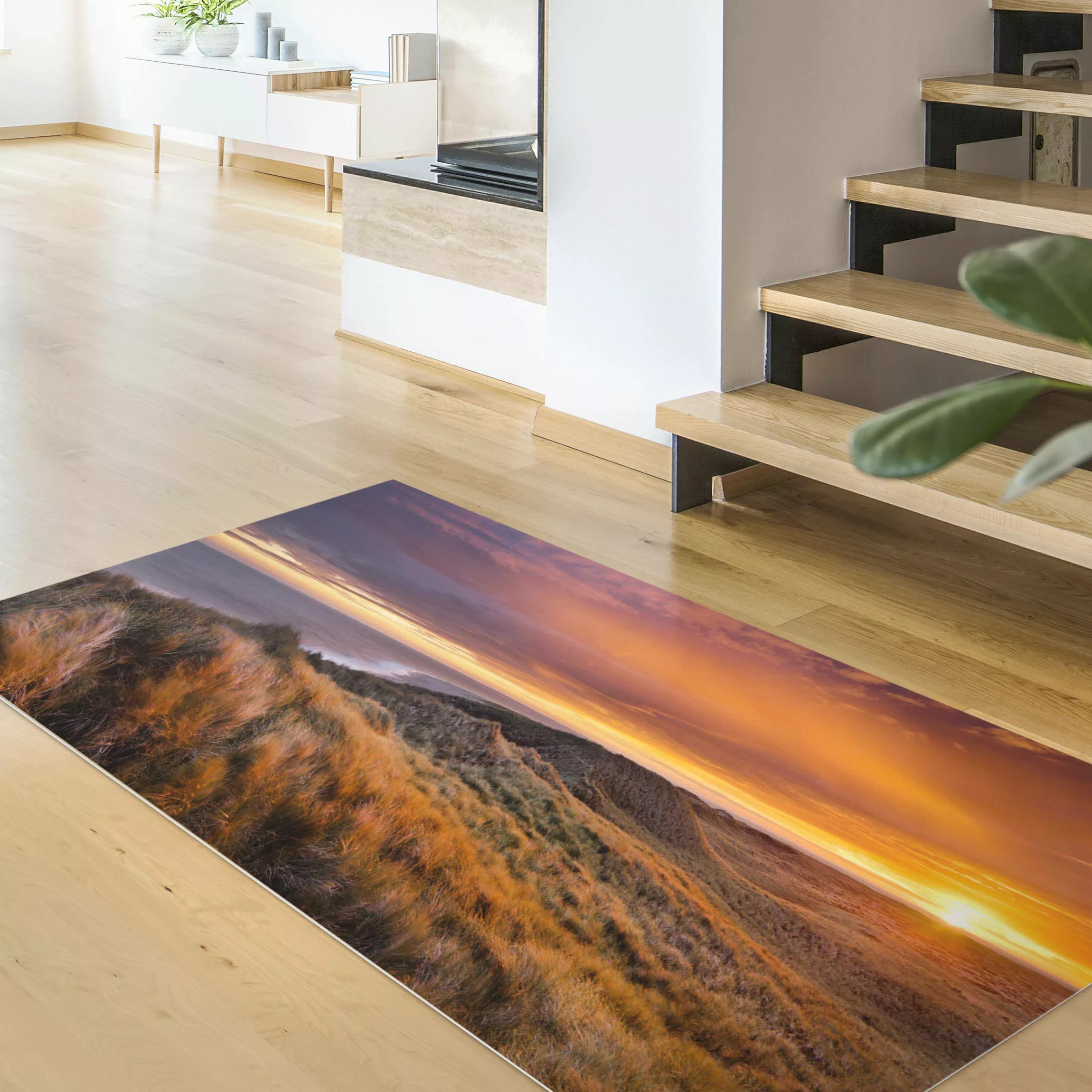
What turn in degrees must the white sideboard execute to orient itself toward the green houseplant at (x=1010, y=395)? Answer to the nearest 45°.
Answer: approximately 45° to its left

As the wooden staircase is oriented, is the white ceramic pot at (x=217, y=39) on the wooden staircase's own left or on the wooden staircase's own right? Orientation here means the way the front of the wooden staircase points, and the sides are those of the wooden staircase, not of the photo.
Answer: on the wooden staircase's own right

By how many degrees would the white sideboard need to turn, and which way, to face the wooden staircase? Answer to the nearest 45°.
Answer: approximately 45° to its left

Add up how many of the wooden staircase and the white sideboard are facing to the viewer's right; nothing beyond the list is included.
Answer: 0

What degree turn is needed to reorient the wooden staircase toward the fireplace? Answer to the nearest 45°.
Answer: approximately 90° to its right

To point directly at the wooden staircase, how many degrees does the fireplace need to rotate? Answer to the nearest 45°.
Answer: approximately 90° to its left

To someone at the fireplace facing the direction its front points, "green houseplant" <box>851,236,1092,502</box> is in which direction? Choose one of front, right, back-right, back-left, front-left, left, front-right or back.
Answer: front-left

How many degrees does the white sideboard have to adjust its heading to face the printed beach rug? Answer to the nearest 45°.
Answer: approximately 45° to its left

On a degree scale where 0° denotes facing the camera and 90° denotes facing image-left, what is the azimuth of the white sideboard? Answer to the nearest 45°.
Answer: approximately 45°

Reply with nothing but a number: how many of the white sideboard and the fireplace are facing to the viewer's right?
0

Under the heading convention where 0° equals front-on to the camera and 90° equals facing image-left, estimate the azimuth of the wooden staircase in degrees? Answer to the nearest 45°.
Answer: approximately 45°

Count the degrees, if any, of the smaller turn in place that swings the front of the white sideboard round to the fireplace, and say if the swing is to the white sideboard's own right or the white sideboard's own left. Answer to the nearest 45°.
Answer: approximately 45° to the white sideboard's own left
